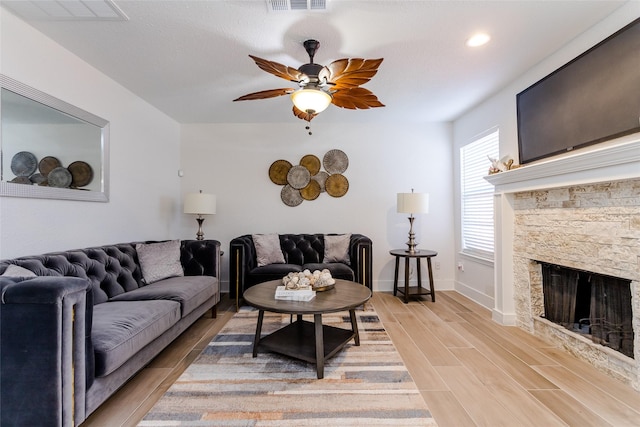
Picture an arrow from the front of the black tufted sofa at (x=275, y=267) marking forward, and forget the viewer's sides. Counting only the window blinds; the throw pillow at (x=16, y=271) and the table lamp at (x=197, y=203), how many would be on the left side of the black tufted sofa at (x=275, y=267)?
1

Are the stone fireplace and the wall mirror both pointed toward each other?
yes

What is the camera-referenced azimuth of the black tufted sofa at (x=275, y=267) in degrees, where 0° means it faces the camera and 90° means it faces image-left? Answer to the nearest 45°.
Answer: approximately 0°

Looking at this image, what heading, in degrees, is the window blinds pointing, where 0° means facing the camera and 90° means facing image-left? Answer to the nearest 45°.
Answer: approximately 45°

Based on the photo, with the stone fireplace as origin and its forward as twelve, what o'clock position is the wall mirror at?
The wall mirror is roughly at 12 o'clock from the stone fireplace.

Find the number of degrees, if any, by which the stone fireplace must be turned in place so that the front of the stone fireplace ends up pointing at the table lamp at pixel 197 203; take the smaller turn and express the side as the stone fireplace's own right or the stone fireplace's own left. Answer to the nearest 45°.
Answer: approximately 45° to the stone fireplace's own right

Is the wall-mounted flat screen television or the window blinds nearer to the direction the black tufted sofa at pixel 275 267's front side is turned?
the wall-mounted flat screen television

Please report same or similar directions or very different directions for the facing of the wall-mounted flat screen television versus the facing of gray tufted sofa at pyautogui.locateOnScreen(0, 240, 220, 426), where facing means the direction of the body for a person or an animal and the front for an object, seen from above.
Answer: very different directions

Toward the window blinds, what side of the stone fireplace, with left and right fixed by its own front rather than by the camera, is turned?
right
